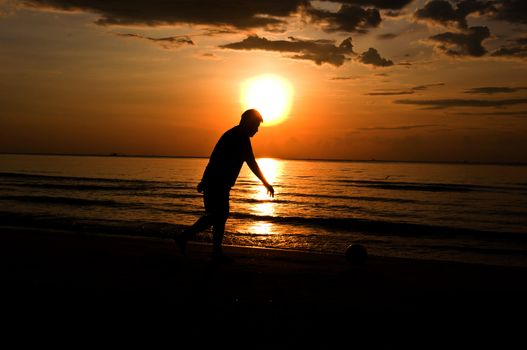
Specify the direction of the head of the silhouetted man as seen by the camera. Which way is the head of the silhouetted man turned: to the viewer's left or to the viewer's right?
to the viewer's right

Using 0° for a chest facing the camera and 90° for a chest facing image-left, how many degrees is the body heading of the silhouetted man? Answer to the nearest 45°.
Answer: approximately 270°
